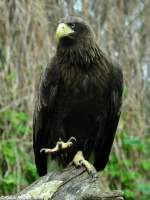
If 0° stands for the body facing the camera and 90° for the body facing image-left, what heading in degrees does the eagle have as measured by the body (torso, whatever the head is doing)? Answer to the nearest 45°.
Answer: approximately 0°

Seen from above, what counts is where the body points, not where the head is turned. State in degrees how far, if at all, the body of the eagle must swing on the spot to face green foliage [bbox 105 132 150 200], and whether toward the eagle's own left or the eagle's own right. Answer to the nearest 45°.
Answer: approximately 180°
